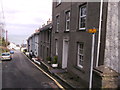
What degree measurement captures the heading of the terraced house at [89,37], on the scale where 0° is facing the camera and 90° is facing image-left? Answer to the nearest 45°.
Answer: approximately 45°
